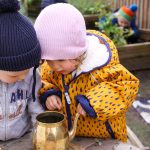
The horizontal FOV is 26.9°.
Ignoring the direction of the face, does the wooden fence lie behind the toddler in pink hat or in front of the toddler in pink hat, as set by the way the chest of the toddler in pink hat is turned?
behind

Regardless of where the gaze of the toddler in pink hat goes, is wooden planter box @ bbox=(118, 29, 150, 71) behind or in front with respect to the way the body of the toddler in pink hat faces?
behind

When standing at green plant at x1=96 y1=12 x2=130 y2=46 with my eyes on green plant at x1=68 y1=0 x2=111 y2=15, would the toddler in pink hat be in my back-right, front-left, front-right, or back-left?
back-left

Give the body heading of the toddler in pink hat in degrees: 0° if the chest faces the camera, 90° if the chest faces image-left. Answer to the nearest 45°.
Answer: approximately 45°

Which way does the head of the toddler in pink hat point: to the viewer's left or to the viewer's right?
to the viewer's left

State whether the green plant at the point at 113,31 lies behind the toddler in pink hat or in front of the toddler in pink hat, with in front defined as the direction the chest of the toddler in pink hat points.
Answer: behind
